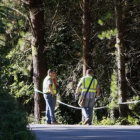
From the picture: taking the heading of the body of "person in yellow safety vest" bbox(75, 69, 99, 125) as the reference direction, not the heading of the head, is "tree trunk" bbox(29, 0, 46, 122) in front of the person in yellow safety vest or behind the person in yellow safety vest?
in front

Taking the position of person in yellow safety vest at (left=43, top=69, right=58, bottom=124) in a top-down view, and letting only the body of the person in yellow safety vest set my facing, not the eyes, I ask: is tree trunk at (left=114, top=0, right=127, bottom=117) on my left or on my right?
on my left

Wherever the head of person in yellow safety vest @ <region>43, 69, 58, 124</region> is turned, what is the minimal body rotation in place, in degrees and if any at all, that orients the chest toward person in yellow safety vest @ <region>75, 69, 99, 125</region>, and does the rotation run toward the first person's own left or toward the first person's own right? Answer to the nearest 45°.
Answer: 0° — they already face them

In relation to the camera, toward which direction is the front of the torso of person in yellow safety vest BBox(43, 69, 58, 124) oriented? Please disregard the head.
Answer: to the viewer's right

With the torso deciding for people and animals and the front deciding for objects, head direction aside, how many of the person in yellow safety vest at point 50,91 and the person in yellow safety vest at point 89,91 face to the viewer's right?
1
